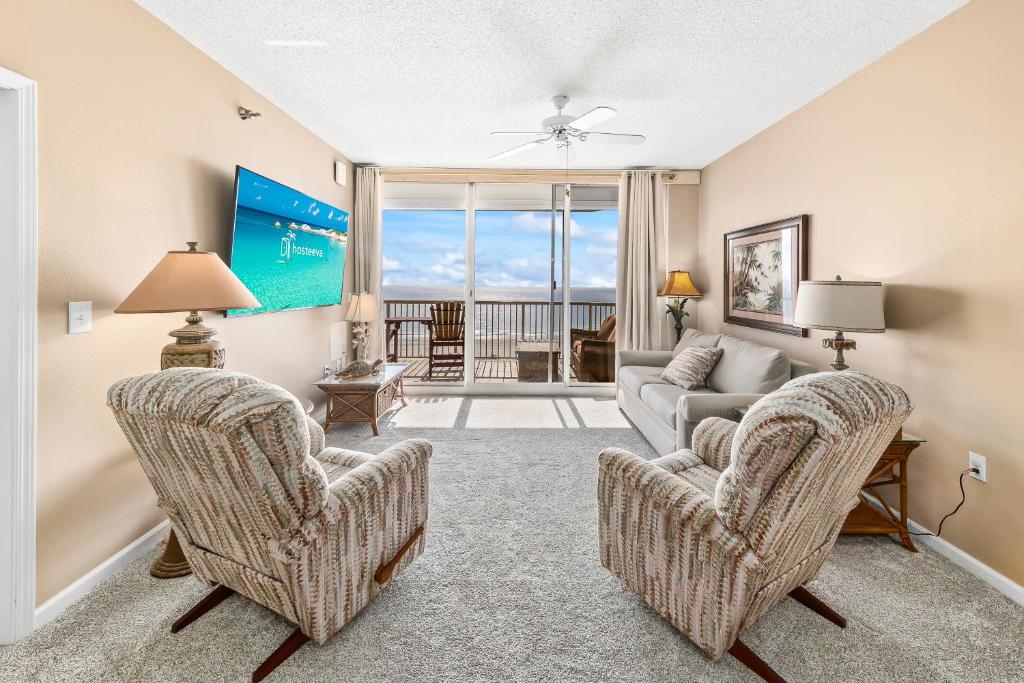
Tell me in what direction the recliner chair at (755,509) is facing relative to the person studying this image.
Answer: facing away from the viewer and to the left of the viewer

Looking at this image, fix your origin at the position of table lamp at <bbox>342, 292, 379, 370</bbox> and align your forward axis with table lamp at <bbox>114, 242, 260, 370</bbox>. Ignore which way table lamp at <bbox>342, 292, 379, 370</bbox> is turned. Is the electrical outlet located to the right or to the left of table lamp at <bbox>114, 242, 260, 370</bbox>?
left

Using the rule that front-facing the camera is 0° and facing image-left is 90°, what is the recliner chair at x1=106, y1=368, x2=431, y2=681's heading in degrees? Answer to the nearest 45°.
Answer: approximately 225°

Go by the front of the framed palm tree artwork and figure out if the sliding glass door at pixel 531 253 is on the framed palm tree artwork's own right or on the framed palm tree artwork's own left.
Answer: on the framed palm tree artwork's own right

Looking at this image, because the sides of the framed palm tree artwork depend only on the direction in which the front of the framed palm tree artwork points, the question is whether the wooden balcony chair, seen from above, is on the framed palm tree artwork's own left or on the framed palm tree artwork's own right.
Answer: on the framed palm tree artwork's own right

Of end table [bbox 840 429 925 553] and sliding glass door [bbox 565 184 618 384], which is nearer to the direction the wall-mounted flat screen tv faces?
the end table

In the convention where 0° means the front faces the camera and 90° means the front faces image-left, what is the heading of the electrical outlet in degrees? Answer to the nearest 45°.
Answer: approximately 45°

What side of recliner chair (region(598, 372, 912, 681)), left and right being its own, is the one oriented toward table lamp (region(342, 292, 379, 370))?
front

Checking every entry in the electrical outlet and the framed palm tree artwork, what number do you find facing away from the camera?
0

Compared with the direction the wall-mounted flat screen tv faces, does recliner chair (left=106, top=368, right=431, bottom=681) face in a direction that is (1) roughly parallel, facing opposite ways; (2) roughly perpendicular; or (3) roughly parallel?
roughly perpendicular

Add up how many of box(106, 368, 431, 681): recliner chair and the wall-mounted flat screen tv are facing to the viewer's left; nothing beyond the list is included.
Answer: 0
